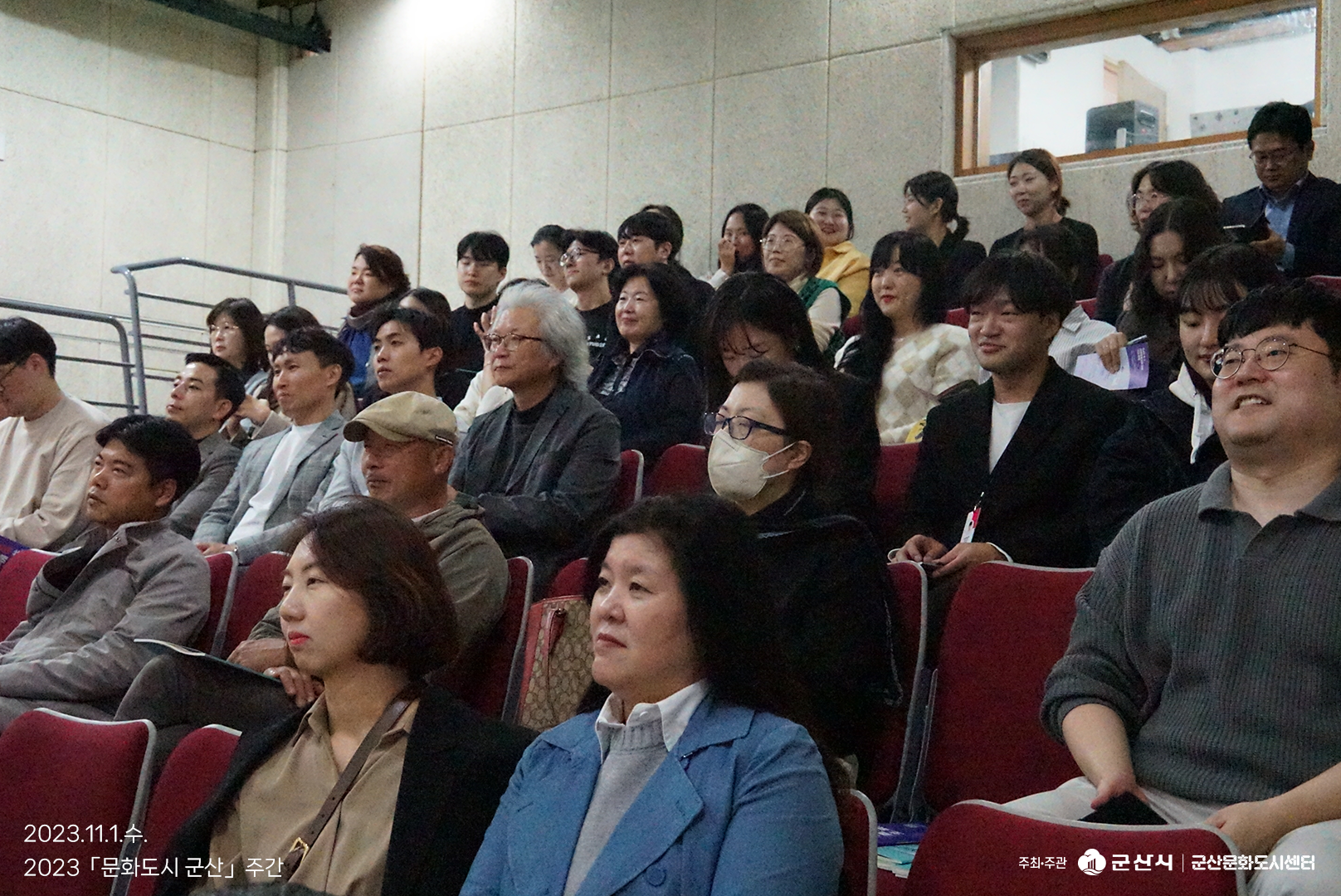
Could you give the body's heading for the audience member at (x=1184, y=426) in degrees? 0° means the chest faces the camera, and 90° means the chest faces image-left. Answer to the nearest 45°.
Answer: approximately 45°

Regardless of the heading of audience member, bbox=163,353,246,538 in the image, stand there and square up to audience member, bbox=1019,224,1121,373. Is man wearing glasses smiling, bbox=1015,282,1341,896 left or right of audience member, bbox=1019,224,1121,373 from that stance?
right

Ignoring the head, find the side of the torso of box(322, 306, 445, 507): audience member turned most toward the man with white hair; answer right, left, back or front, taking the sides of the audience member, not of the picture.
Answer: left

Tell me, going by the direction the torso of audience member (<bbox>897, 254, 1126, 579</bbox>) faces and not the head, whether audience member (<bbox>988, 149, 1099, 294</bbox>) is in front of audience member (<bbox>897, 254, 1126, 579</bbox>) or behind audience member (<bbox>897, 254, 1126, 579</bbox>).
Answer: behind

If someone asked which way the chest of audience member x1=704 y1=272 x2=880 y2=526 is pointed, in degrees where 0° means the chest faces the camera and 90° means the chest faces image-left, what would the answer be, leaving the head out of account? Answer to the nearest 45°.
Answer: approximately 45°

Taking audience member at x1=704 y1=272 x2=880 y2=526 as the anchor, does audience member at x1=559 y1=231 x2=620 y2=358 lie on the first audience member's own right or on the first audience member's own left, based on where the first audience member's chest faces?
on the first audience member's own right

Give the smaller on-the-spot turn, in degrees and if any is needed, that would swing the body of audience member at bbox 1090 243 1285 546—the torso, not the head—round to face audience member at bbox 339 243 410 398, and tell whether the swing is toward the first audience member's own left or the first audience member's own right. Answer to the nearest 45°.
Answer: approximately 90° to the first audience member's own right

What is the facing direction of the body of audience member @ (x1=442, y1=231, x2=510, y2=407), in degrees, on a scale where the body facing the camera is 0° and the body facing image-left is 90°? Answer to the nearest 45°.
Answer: approximately 45°

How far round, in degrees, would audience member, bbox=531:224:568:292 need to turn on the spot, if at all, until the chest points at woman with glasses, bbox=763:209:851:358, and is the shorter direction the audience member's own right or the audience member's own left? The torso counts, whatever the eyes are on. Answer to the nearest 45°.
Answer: approximately 90° to the audience member's own left

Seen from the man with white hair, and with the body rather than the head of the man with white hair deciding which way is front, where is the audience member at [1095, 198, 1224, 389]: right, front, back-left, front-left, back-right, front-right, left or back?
back-left

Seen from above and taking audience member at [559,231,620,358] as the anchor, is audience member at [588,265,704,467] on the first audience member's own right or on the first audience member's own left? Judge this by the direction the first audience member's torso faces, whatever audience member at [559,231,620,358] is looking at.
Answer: on the first audience member's own left
